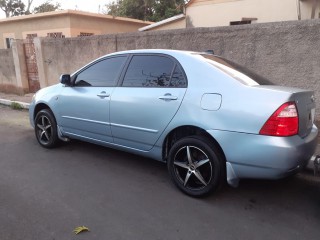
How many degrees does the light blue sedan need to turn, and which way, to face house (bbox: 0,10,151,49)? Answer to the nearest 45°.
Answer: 0° — it already faces it

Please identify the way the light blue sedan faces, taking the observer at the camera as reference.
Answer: facing away from the viewer and to the left of the viewer

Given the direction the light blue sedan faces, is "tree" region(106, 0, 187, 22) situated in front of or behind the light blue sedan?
in front

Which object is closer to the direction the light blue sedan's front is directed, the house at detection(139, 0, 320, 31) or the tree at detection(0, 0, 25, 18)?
the tree

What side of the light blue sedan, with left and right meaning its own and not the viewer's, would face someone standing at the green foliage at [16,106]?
front

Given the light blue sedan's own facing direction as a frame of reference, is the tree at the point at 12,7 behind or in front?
in front

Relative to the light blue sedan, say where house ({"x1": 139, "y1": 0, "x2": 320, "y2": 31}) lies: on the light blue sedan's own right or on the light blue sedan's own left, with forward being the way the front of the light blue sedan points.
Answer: on the light blue sedan's own right
